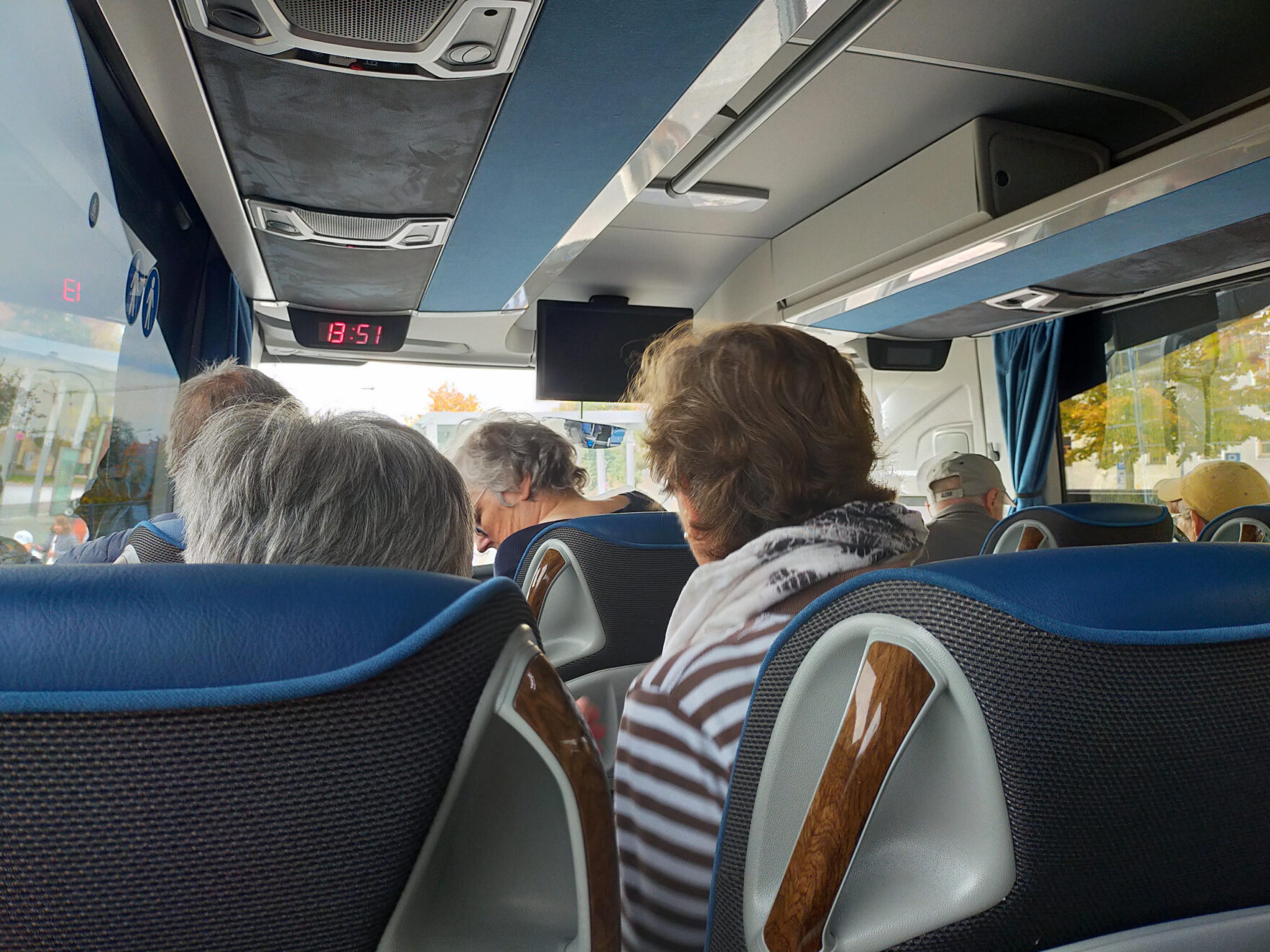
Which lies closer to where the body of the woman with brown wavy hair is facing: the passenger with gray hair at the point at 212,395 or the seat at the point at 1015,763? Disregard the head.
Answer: the passenger with gray hair

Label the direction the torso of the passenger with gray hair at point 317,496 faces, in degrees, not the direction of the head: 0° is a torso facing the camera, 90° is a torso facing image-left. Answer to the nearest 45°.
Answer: approximately 180°

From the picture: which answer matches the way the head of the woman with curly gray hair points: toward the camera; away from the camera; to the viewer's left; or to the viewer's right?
to the viewer's left

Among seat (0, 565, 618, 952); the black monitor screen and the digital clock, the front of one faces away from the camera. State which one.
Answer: the seat

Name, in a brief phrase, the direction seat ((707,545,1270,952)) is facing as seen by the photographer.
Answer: facing away from the viewer

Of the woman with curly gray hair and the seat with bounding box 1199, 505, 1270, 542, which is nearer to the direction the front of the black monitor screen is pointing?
the woman with curly gray hair

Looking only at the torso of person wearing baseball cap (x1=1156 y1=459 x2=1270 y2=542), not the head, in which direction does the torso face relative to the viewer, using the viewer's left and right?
facing away from the viewer and to the left of the viewer

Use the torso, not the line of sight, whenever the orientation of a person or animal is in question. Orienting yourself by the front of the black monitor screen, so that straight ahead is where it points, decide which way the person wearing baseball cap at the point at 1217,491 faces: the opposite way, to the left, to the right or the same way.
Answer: the opposite way

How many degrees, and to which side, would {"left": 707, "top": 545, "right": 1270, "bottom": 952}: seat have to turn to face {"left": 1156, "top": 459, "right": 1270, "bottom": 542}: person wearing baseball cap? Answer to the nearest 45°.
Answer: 0° — it already faces them

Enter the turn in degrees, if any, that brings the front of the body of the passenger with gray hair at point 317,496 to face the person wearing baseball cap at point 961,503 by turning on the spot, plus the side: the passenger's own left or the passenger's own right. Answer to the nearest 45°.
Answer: approximately 45° to the passenger's own right

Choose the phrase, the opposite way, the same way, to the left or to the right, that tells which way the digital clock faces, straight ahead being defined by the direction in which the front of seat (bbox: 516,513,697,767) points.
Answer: the opposite way

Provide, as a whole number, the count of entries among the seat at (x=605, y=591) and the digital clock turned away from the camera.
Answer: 1
